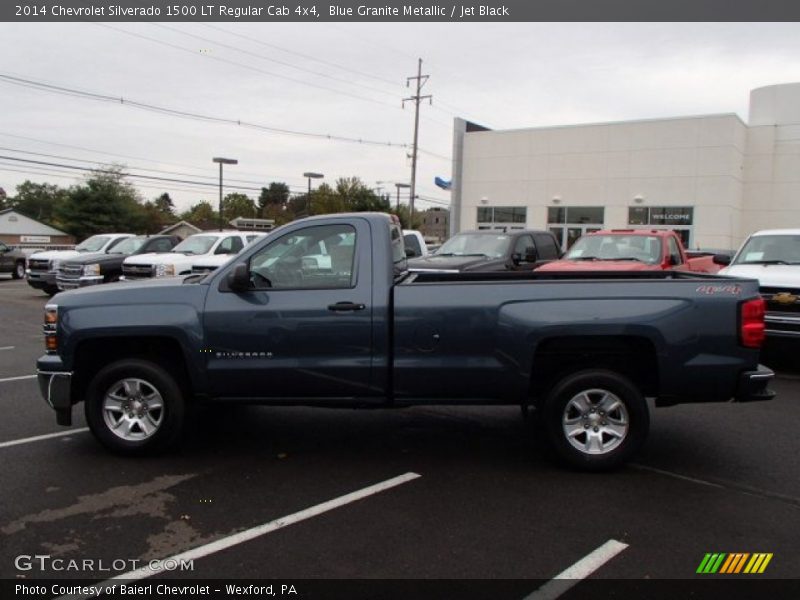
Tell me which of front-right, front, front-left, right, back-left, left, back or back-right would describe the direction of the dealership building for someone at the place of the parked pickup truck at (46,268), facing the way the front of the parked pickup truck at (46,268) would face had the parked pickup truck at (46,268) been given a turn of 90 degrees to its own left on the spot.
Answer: front-left

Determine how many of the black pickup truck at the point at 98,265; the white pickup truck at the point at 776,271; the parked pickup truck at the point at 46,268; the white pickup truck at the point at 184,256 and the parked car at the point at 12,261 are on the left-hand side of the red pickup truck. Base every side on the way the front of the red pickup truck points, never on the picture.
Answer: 1

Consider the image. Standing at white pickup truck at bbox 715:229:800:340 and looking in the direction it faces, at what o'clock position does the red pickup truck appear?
The red pickup truck is roughly at 4 o'clock from the white pickup truck.

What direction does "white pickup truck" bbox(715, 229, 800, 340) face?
toward the camera

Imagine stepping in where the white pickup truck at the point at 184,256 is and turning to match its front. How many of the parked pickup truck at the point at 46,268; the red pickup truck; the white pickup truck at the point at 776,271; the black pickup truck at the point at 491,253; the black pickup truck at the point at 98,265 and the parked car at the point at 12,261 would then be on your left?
3

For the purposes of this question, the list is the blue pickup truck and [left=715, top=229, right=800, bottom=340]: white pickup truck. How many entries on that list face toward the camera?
1

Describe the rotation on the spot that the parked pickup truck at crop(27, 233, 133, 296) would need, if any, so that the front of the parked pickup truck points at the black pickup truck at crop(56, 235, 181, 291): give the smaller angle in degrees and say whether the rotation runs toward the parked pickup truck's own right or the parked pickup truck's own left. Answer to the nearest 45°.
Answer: approximately 90° to the parked pickup truck's own left

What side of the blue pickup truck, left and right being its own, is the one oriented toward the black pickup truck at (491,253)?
right

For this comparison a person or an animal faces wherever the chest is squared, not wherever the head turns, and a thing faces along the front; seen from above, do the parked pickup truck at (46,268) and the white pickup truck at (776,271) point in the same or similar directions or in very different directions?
same or similar directions

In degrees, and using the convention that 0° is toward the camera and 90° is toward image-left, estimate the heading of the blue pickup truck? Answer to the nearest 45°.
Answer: approximately 90°

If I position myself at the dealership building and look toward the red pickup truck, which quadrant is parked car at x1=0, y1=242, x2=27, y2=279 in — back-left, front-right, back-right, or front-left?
front-right

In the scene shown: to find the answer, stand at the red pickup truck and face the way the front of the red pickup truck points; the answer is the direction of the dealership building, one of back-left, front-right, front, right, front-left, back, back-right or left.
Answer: back-right

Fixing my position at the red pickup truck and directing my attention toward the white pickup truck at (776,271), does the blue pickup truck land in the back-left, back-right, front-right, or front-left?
front-right

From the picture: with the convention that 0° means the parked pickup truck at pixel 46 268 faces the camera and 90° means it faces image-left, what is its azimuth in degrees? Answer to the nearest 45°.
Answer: approximately 45°

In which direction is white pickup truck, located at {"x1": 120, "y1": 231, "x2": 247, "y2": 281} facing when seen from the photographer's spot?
facing the viewer and to the left of the viewer

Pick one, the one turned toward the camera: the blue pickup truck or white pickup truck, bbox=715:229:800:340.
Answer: the white pickup truck

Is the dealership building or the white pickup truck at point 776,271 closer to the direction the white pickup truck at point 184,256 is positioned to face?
the white pickup truck
